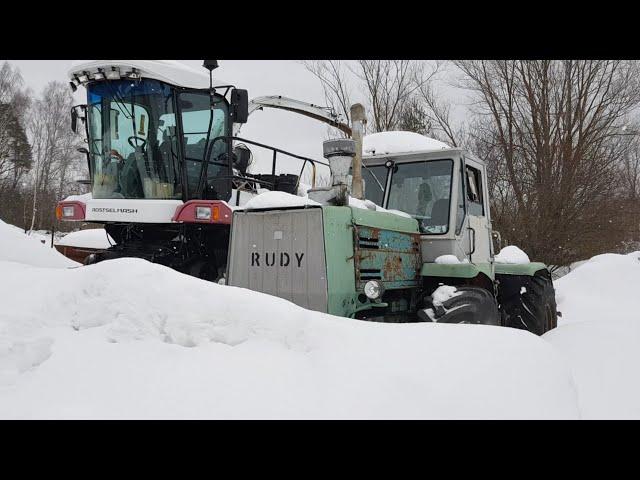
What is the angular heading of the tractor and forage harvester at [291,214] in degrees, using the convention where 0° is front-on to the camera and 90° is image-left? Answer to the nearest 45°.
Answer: approximately 45°
